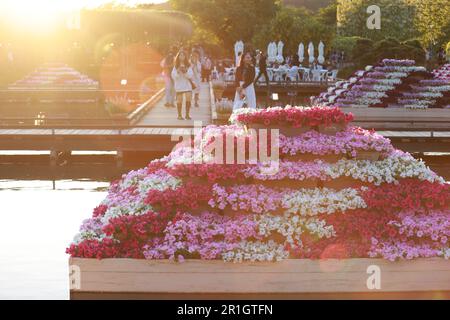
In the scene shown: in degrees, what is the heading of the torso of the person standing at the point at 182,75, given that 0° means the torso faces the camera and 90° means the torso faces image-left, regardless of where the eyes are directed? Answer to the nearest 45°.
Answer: approximately 0°

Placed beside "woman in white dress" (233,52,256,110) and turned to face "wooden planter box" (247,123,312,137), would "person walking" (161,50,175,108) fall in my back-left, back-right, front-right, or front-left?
back-right

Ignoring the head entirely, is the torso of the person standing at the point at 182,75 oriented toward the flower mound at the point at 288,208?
yes

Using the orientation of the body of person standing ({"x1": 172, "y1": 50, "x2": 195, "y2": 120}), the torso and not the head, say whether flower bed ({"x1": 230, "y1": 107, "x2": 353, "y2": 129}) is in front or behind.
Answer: in front

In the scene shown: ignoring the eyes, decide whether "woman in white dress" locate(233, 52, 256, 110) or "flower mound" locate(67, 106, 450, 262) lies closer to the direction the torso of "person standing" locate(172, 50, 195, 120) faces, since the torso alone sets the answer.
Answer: the flower mound

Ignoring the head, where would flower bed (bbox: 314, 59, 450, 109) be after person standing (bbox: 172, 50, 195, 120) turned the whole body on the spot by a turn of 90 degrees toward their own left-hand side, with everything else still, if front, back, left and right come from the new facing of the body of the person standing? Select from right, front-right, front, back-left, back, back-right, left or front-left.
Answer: front-left

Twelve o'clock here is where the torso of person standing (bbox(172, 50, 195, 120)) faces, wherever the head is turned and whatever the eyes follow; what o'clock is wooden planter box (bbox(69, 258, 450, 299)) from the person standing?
The wooden planter box is roughly at 12 o'clock from the person standing.

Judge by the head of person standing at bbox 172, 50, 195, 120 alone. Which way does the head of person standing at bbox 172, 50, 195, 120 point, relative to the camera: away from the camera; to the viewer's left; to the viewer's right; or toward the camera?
toward the camera
